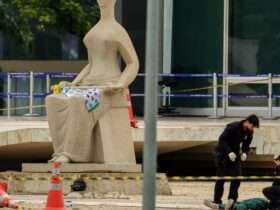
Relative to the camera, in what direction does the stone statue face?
facing the viewer and to the left of the viewer

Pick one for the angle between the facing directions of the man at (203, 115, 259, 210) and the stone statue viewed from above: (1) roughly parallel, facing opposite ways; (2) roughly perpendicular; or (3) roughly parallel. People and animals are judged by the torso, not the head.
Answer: roughly perpendicular

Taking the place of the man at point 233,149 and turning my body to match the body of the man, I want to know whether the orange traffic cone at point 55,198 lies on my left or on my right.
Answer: on my right

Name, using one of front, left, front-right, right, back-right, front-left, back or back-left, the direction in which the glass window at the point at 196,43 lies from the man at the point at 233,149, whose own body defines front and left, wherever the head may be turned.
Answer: back-left

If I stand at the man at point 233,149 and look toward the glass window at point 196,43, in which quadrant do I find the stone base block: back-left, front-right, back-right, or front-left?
front-left

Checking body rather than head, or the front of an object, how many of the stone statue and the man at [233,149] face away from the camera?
0
